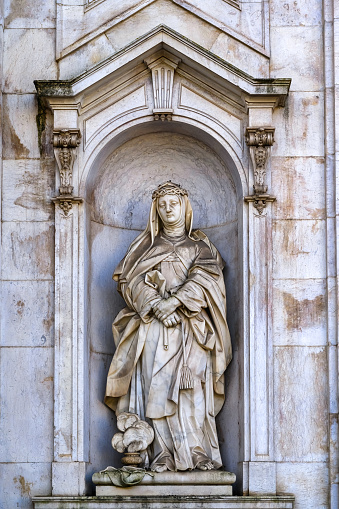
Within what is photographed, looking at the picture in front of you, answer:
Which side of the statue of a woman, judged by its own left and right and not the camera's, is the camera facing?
front

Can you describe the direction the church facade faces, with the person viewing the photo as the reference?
facing the viewer
